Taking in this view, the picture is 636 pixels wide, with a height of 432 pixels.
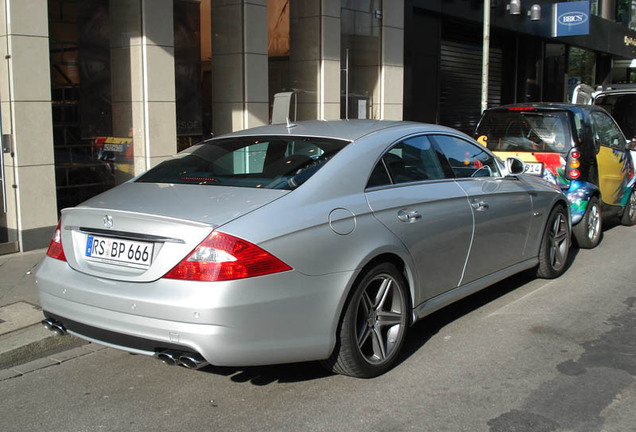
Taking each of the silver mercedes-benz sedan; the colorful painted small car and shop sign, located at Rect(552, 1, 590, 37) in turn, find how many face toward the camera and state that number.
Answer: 1

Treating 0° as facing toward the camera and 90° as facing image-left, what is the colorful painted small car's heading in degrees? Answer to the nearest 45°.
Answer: approximately 225°

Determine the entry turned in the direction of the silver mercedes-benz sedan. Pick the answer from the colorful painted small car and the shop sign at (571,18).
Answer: the shop sign

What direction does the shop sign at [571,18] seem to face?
toward the camera

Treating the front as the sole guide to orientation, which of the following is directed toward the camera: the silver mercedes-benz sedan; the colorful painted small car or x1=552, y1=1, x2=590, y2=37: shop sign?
the shop sign

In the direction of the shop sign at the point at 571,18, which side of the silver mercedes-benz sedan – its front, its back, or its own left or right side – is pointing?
front

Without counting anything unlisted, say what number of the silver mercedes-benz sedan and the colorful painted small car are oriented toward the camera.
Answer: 0

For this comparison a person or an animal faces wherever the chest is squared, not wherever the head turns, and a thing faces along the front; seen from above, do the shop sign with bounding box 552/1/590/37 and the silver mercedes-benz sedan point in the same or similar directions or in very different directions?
very different directions

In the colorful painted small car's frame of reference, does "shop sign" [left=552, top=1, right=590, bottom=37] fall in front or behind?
in front

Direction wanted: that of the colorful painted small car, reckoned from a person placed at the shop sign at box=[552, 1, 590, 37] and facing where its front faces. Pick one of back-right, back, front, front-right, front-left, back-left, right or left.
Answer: front

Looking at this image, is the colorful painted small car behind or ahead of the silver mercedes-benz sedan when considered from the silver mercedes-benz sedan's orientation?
ahead

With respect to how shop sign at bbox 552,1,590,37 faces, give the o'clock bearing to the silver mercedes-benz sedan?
The silver mercedes-benz sedan is roughly at 12 o'clock from the shop sign.

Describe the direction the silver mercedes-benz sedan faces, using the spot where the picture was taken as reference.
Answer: facing away from the viewer and to the right of the viewer
